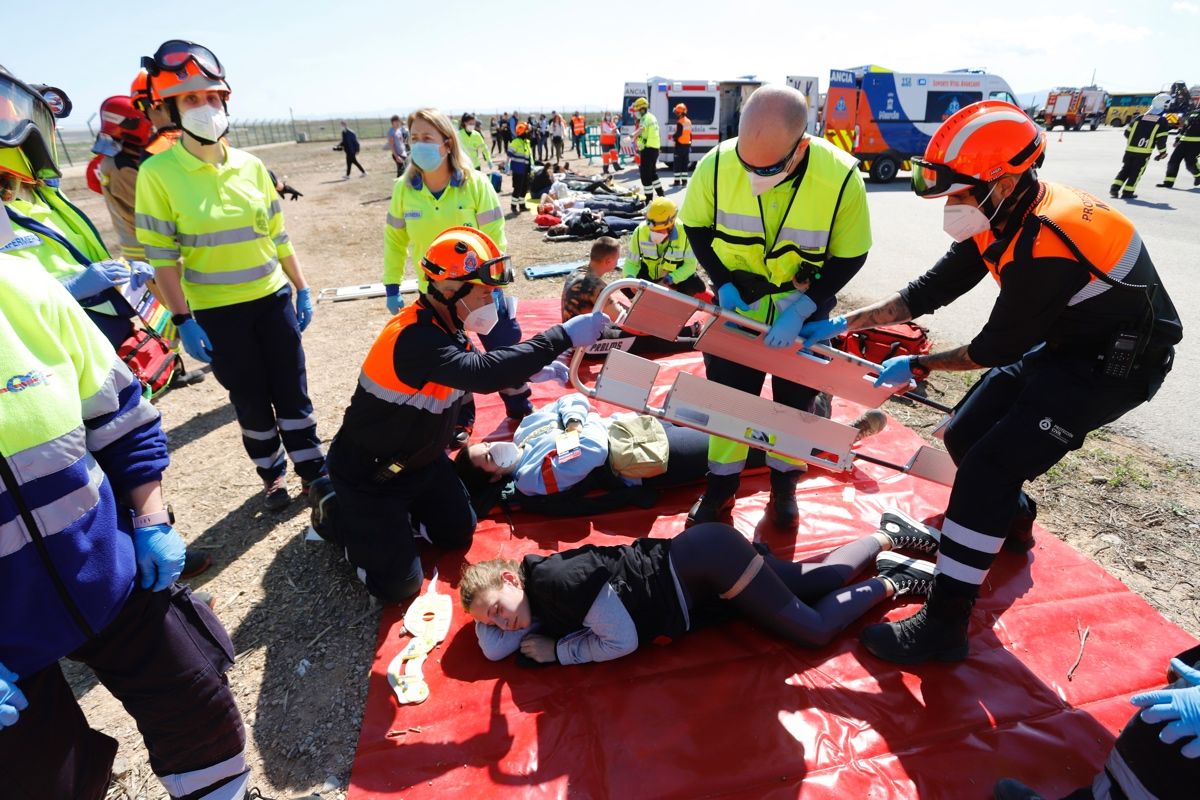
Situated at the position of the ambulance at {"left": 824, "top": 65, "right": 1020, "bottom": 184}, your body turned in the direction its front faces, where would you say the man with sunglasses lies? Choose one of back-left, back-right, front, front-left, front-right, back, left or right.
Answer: back-right

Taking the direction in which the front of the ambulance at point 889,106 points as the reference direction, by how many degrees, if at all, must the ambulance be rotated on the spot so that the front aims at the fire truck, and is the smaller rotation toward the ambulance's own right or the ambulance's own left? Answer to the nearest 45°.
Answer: approximately 45° to the ambulance's own left

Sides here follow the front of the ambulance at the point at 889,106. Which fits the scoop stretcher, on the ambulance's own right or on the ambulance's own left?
on the ambulance's own right

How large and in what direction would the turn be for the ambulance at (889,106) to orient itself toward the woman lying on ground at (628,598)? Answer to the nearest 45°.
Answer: approximately 135° to its right

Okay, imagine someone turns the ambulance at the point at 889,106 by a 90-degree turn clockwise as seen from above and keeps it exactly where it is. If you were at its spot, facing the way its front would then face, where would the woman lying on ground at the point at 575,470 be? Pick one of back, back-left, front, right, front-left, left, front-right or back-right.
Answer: front-right

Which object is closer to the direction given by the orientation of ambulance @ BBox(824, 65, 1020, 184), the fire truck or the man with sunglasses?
the fire truck

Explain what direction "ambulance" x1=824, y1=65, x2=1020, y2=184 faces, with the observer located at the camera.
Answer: facing away from the viewer and to the right of the viewer

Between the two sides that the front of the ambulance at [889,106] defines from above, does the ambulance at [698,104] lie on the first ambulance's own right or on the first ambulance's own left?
on the first ambulance's own left
